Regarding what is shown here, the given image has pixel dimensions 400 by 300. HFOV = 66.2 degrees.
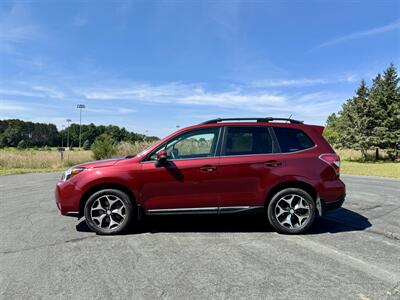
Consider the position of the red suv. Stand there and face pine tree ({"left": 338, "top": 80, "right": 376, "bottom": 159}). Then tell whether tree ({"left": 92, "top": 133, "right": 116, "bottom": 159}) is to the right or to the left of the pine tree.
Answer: left

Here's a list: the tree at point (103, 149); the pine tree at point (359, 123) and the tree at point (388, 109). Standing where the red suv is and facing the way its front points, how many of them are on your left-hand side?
0

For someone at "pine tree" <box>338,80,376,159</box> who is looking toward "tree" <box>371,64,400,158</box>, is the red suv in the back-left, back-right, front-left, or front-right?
back-right

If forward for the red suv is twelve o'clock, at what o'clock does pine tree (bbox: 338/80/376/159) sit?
The pine tree is roughly at 4 o'clock from the red suv.

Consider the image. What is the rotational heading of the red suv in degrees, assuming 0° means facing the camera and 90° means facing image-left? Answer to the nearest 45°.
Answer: approximately 90°

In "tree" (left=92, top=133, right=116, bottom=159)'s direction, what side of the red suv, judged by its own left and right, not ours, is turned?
right

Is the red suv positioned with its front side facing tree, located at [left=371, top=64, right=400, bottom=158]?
no
